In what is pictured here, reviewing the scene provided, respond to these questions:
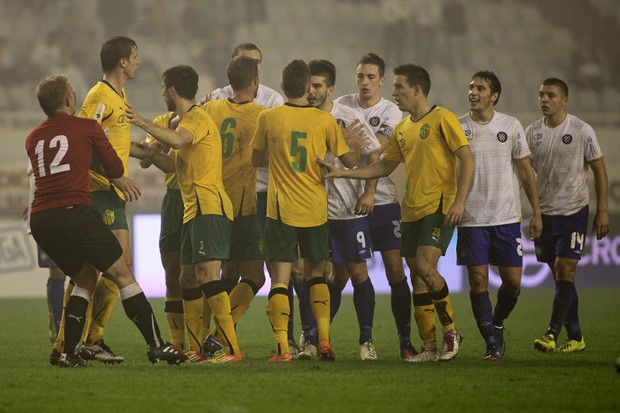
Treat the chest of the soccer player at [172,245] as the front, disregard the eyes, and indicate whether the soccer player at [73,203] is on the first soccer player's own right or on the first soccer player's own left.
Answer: on the first soccer player's own left

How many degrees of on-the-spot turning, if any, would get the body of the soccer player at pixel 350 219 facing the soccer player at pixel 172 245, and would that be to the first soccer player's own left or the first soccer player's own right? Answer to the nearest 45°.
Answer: approximately 45° to the first soccer player's own right

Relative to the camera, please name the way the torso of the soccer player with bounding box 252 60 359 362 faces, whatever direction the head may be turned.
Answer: away from the camera

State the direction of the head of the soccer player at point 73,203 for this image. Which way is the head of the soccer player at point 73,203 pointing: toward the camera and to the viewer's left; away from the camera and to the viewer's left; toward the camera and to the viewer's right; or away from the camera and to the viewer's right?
away from the camera and to the viewer's right

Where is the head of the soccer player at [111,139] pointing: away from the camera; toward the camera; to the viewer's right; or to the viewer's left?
to the viewer's right

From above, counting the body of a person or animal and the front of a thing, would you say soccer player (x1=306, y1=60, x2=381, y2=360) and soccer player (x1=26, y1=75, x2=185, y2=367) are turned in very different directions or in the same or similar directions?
very different directions

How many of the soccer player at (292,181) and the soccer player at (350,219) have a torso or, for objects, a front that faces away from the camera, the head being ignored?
1
